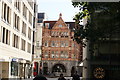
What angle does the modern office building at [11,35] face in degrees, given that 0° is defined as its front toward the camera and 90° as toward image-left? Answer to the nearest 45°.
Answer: approximately 315°
